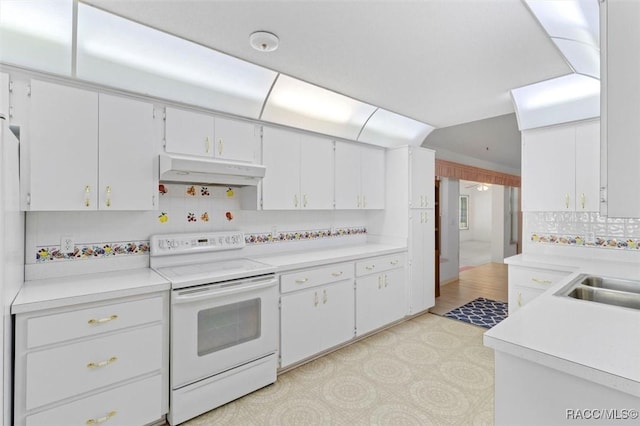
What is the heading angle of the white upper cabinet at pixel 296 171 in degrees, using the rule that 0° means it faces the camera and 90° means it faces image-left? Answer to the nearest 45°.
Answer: approximately 315°

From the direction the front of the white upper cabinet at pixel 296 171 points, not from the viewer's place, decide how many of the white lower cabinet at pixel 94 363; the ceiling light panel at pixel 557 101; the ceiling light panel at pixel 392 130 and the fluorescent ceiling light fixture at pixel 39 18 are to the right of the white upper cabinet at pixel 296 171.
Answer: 2

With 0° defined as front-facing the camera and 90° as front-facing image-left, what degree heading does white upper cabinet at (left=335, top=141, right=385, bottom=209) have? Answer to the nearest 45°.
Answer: approximately 315°

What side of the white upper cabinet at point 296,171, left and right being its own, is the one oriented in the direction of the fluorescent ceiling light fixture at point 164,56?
right
